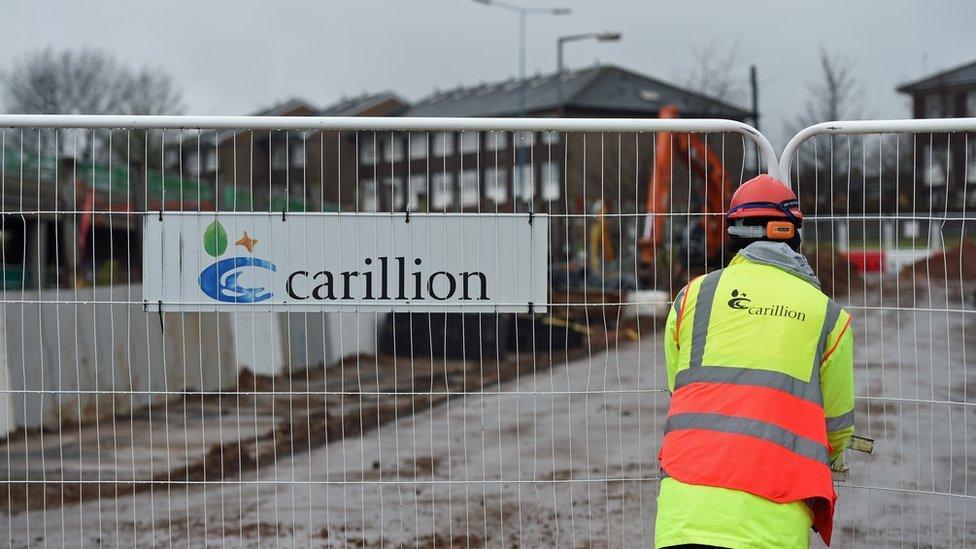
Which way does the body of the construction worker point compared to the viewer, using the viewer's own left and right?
facing away from the viewer

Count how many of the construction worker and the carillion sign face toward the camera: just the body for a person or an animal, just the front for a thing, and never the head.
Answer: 1

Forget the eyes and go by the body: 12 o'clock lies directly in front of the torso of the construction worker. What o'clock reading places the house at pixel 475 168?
The house is roughly at 11 o'clock from the construction worker.

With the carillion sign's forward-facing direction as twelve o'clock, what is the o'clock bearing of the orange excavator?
The orange excavator is roughly at 8 o'clock from the carillion sign.

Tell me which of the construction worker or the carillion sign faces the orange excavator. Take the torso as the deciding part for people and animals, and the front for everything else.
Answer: the construction worker

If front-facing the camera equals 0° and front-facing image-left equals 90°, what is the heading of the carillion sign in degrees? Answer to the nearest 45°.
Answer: approximately 0°

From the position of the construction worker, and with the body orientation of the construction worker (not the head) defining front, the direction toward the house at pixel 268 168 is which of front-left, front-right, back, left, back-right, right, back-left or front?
front-left

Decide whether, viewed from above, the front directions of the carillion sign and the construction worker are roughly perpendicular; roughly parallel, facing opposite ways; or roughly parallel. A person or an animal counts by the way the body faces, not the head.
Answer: roughly parallel, facing opposite ways

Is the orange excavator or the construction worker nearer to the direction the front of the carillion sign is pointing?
the construction worker

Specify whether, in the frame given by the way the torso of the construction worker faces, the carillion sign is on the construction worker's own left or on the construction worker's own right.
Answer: on the construction worker's own left

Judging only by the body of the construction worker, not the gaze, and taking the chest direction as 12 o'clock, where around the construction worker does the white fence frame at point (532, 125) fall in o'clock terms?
The white fence frame is roughly at 11 o'clock from the construction worker.

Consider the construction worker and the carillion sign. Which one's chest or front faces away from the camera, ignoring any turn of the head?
the construction worker
